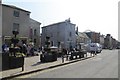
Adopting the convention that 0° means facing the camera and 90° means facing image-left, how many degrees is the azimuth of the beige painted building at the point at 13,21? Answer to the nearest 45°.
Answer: approximately 315°
